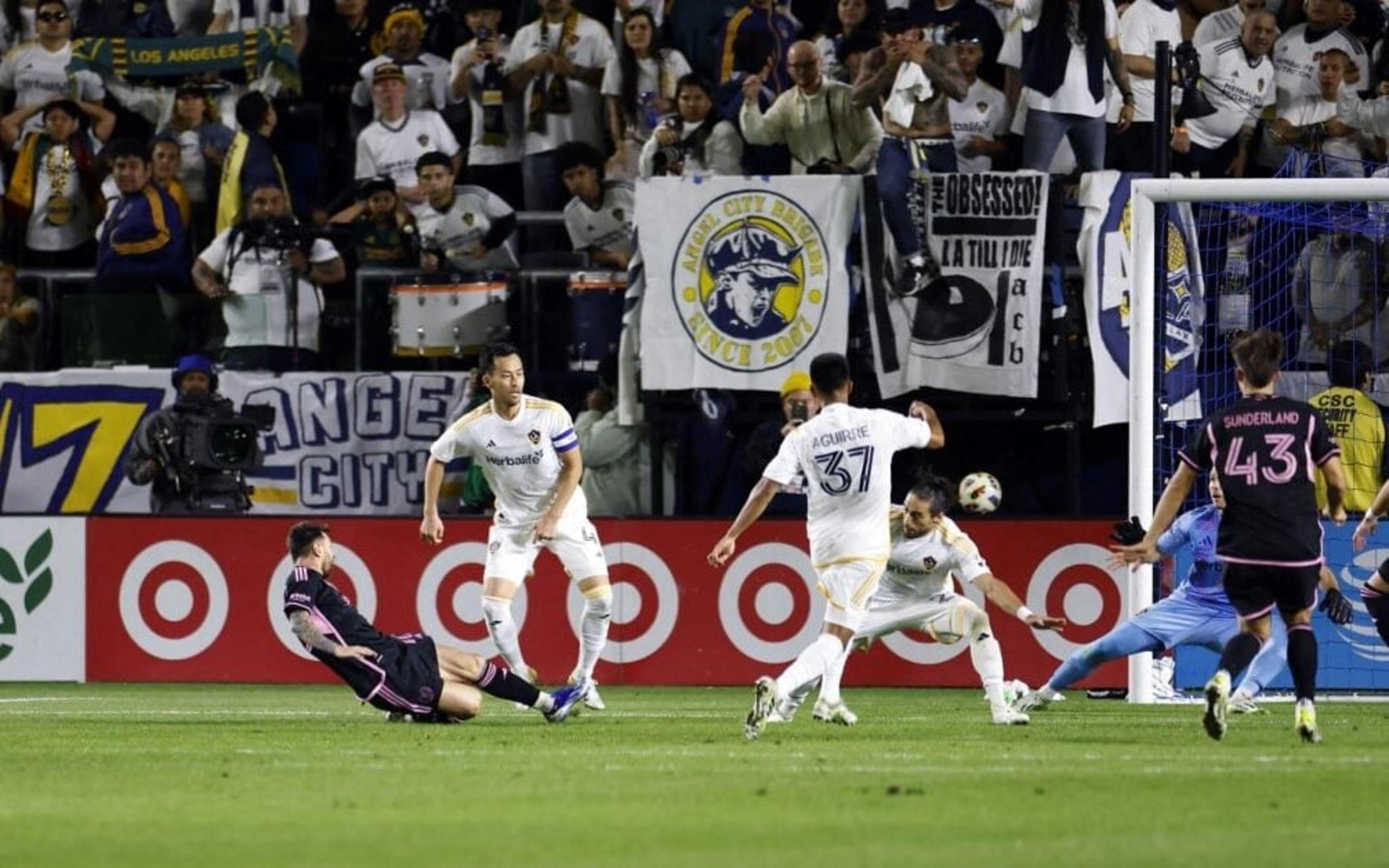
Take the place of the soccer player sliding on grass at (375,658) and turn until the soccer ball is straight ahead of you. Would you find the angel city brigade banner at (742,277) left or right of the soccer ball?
left

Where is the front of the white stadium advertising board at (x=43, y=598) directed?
toward the camera

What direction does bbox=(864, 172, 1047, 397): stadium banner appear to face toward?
toward the camera

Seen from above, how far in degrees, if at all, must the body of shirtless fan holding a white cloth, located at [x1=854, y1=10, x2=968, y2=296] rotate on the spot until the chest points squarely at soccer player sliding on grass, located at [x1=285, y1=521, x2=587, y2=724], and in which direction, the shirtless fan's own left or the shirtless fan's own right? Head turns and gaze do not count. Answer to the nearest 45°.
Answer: approximately 45° to the shirtless fan's own right

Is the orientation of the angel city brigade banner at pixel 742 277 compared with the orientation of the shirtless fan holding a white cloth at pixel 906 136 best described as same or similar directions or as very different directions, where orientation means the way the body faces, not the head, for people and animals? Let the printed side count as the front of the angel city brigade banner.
same or similar directions

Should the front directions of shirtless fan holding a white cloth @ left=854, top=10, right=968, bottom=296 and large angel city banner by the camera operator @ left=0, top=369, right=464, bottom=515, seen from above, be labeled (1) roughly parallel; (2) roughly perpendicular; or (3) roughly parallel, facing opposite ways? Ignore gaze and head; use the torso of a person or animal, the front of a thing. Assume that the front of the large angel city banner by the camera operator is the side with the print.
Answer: roughly parallel

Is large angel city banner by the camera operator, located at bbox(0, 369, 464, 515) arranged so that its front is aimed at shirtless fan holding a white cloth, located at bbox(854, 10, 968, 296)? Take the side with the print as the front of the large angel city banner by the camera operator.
no

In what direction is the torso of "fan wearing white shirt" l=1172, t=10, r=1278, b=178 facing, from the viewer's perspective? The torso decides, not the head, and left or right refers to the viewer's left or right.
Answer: facing the viewer and to the right of the viewer

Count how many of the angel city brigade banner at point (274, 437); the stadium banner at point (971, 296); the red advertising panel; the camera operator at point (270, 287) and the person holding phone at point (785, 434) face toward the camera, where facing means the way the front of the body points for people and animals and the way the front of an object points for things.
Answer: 5

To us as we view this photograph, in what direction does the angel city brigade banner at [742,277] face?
facing the viewer

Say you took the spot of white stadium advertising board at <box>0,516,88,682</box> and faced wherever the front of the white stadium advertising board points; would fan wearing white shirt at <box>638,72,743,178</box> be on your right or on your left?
on your left

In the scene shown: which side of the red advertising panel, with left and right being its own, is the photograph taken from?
front

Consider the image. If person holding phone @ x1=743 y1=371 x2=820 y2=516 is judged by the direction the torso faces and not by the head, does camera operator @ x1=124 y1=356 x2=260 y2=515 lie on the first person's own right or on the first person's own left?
on the first person's own right

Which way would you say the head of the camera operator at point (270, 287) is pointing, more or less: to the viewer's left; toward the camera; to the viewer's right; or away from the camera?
toward the camera
